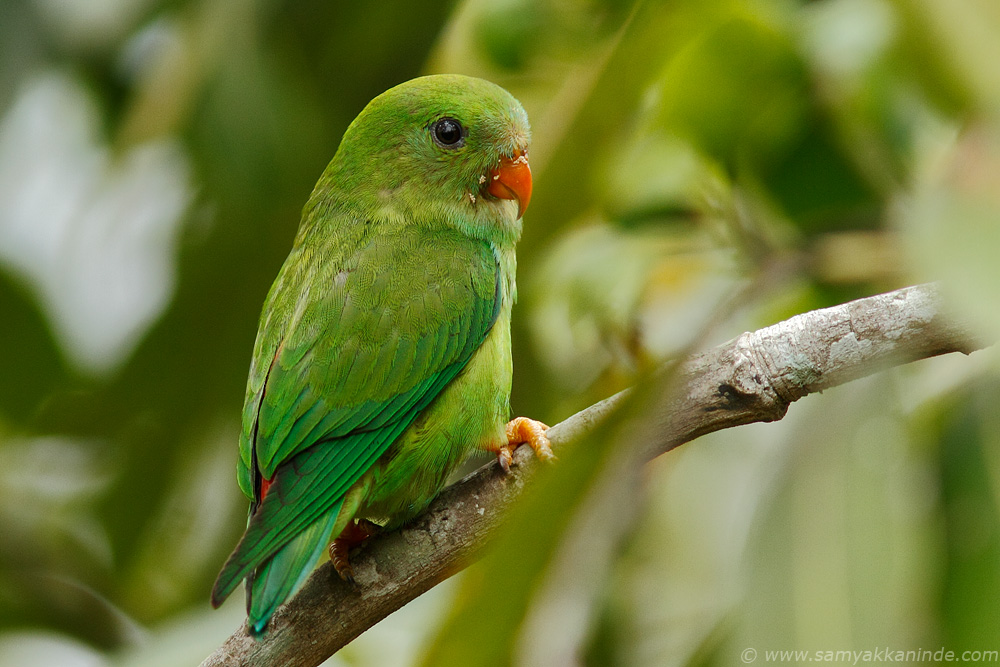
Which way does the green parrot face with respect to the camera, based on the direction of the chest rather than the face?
to the viewer's right

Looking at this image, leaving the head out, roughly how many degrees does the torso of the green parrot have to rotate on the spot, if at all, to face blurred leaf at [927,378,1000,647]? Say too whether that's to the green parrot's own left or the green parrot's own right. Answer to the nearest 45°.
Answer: approximately 45° to the green parrot's own right
